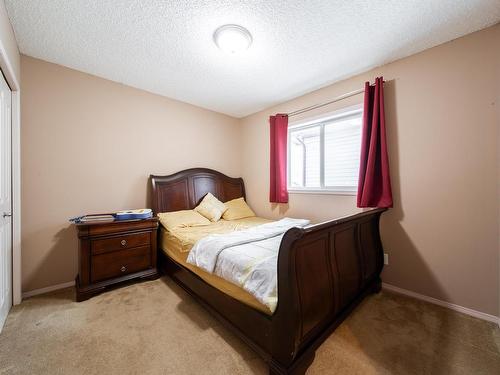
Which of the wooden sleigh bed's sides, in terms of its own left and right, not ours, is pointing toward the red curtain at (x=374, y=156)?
left

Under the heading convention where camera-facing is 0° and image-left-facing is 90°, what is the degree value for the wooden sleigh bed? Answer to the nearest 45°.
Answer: approximately 315°

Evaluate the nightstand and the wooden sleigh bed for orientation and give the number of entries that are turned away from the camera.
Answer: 0

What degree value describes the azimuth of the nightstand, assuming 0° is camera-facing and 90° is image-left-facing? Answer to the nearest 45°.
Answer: approximately 315°

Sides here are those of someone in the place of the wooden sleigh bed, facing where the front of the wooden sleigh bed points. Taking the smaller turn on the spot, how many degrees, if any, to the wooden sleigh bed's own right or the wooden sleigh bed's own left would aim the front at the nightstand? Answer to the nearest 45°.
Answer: approximately 135° to the wooden sleigh bed's own right
